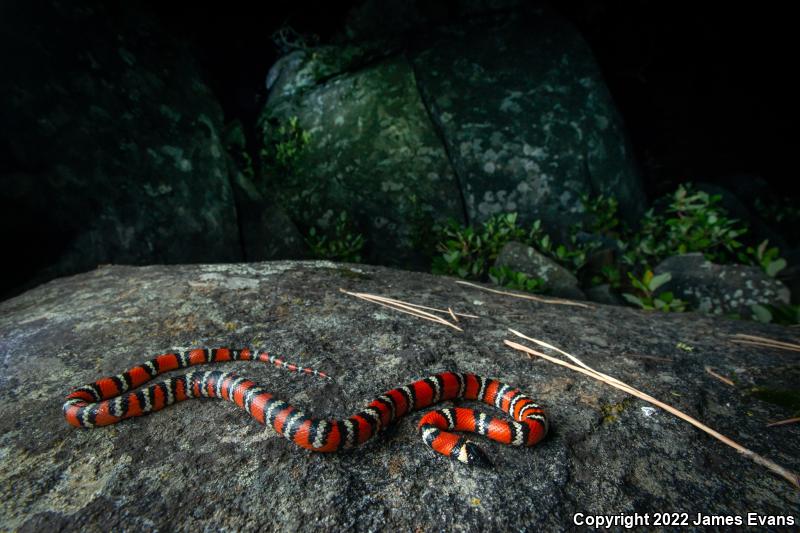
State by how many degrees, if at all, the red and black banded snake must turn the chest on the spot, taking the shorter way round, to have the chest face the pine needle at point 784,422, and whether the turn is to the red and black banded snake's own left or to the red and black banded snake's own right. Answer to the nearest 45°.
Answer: approximately 45° to the red and black banded snake's own left

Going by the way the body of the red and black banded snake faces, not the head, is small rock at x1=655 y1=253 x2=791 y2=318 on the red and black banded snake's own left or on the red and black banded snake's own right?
on the red and black banded snake's own left

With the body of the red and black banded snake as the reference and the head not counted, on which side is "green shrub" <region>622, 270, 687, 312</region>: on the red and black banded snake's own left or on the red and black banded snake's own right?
on the red and black banded snake's own left

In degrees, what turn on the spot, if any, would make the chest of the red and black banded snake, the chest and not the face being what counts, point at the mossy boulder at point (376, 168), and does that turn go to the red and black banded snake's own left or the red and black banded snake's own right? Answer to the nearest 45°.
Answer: approximately 135° to the red and black banded snake's own left

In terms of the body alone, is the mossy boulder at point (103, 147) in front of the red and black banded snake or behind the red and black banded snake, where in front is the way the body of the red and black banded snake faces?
behind

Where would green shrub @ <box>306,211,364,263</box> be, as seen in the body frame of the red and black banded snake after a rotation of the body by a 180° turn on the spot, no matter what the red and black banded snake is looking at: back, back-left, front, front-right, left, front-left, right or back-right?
front-right

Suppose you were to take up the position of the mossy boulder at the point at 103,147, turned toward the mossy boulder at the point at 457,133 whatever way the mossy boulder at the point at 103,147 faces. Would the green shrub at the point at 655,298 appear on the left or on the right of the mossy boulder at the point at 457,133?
right

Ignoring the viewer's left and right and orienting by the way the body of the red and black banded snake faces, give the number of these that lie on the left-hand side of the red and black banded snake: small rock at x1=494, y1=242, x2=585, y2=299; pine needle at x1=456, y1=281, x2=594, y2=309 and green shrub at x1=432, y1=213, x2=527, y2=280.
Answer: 3

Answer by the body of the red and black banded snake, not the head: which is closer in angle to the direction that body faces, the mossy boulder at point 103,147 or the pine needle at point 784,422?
the pine needle

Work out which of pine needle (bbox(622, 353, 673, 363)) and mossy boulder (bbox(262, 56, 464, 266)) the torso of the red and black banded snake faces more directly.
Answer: the pine needle

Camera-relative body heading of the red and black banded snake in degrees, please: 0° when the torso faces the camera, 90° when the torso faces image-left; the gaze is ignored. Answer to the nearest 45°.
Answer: approximately 315°

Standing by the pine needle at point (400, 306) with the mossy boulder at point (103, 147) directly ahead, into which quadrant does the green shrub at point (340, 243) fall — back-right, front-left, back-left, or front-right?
front-right

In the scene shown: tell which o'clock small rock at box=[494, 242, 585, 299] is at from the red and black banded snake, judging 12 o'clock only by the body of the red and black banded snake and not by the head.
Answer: The small rock is roughly at 9 o'clock from the red and black banded snake.

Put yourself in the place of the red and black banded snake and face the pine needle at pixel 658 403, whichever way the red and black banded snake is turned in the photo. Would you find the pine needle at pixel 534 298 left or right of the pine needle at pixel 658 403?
left

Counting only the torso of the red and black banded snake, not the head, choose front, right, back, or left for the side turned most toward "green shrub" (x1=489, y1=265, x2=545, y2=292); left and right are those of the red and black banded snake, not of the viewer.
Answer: left

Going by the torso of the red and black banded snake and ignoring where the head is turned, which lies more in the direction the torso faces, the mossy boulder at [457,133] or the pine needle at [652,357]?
the pine needle

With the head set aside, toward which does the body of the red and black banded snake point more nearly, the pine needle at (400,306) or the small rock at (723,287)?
the small rock
